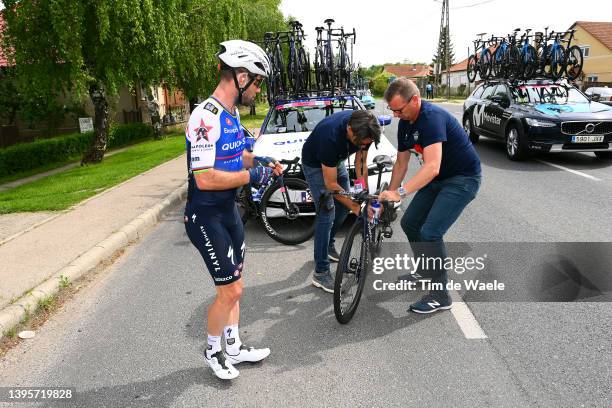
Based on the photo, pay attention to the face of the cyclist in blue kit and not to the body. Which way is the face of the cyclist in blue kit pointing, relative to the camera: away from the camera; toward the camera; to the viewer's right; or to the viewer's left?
to the viewer's right

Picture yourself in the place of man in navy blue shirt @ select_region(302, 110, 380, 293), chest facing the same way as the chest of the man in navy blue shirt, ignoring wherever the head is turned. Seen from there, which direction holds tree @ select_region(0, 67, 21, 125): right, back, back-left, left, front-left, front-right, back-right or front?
back

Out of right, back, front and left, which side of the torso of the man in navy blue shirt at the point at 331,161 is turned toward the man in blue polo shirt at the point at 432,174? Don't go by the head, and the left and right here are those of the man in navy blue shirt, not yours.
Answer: front

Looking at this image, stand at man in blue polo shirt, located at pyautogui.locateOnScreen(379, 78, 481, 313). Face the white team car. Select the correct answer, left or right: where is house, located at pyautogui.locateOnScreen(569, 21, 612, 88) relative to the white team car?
right

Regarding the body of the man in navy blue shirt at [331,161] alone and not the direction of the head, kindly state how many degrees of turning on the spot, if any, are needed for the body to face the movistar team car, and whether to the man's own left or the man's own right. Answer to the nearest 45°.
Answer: approximately 90° to the man's own left

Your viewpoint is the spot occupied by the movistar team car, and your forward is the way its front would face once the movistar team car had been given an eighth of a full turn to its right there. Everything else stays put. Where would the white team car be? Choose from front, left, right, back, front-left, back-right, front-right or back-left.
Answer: front-right

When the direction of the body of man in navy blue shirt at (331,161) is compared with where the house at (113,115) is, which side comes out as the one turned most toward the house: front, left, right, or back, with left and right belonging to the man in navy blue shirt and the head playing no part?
back
